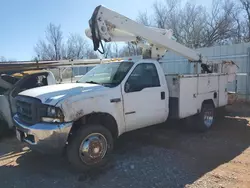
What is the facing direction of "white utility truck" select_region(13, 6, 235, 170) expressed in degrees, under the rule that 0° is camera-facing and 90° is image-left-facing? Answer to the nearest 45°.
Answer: approximately 45°
